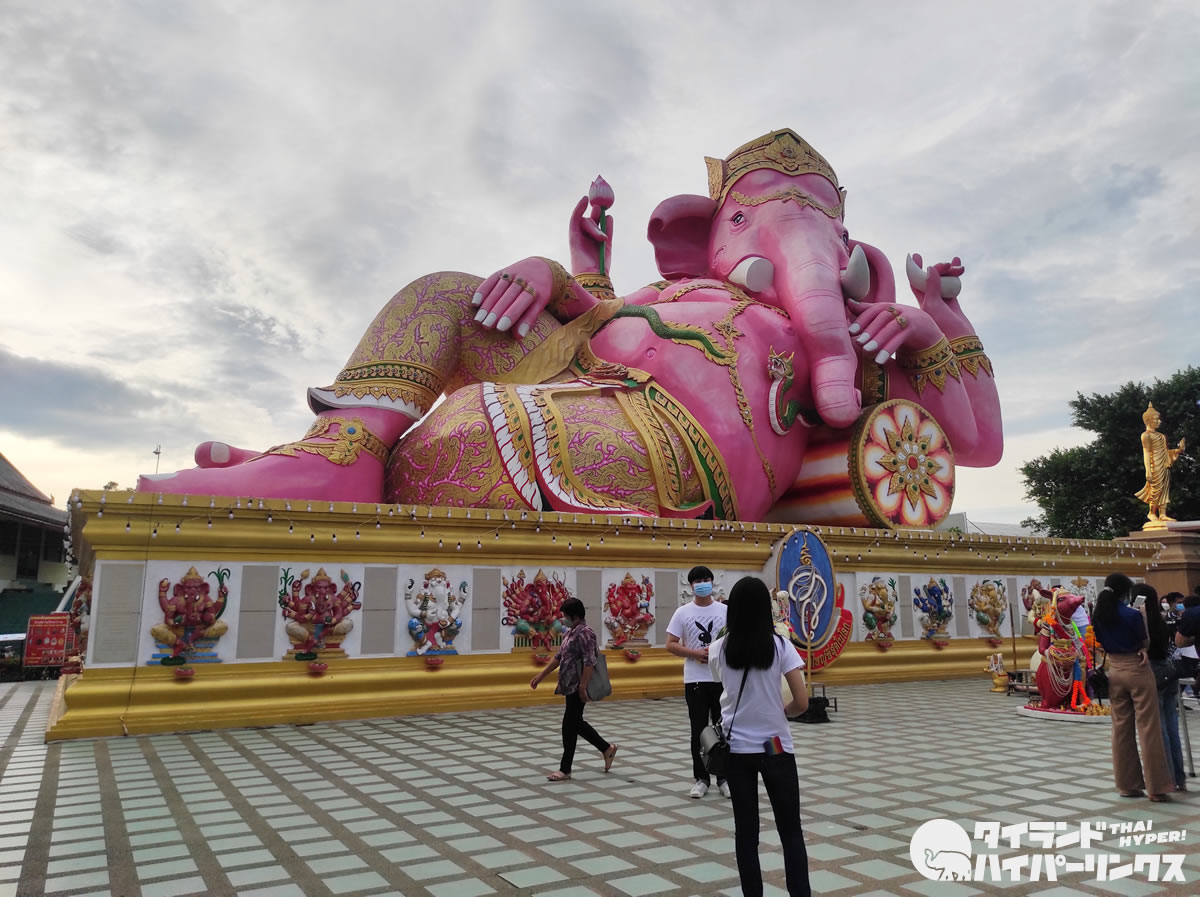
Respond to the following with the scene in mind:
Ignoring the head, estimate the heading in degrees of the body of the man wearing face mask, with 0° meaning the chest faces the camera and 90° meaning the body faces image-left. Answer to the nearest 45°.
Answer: approximately 0°

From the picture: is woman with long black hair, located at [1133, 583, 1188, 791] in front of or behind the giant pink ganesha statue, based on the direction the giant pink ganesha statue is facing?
in front

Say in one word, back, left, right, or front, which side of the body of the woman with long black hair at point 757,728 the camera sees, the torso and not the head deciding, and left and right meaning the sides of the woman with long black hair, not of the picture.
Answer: back

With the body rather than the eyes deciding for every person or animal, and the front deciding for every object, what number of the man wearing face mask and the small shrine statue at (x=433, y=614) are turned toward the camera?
2

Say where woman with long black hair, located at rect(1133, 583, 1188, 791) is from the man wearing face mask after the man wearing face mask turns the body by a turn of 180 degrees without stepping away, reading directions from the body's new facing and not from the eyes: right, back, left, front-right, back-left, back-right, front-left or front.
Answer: right

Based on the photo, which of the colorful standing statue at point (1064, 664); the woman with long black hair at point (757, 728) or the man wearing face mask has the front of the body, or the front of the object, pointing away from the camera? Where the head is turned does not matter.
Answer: the woman with long black hair

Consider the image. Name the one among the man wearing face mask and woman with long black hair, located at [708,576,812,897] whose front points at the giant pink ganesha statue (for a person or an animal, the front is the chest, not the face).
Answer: the woman with long black hair

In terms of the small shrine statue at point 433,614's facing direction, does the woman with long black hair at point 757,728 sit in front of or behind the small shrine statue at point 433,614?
in front

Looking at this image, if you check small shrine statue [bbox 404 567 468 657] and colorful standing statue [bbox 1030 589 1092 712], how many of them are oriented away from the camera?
0

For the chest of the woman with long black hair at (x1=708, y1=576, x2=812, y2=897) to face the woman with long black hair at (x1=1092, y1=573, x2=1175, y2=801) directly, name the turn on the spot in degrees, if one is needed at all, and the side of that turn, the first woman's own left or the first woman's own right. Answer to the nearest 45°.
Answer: approximately 45° to the first woman's own right
